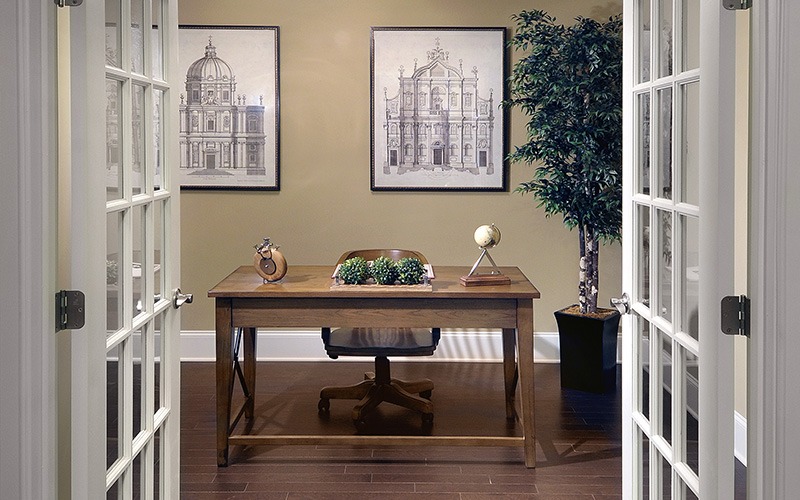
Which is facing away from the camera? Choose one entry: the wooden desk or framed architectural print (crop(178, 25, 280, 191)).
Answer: the wooden desk

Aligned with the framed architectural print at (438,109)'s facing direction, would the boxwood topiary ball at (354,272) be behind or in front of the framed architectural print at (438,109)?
in front

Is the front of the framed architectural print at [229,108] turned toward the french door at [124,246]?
yes

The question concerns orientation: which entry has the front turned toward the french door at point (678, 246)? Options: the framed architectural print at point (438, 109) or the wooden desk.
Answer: the framed architectural print

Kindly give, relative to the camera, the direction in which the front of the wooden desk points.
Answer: facing away from the viewer

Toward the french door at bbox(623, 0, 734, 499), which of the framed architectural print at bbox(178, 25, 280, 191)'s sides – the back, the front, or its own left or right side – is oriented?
front

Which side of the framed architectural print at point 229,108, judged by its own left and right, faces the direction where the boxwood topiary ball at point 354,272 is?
front

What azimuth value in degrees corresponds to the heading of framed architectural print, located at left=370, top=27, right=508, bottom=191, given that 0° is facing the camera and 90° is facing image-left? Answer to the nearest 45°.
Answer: approximately 0°

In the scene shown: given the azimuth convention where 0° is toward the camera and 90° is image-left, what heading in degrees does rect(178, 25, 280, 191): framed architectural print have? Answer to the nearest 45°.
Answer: approximately 0°

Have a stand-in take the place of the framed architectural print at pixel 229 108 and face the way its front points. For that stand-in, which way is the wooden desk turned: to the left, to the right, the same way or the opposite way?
the opposite way

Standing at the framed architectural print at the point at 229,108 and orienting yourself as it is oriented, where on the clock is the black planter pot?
The black planter pot is roughly at 10 o'clock from the framed architectural print.

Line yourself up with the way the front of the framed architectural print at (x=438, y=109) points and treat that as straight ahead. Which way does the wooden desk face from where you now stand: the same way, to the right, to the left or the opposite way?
the opposite way

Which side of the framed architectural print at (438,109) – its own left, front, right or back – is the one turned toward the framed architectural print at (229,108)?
right
